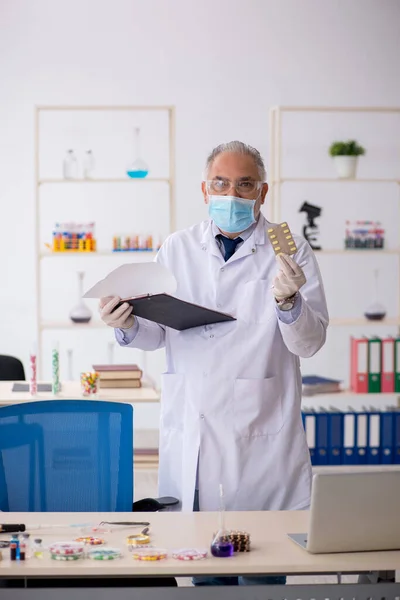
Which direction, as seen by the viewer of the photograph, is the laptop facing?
facing away from the viewer and to the left of the viewer

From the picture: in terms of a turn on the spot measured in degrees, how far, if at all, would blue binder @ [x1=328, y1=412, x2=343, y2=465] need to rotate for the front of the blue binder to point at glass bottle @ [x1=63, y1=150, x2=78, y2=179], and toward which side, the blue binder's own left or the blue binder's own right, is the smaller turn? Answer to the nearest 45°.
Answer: approximately 90° to the blue binder's own right

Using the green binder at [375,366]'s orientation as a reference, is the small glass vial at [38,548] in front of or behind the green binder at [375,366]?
in front

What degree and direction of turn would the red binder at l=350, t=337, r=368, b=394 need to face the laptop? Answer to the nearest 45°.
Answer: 0° — it already faces it

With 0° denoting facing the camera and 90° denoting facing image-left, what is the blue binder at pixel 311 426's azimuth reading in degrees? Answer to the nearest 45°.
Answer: approximately 0°
